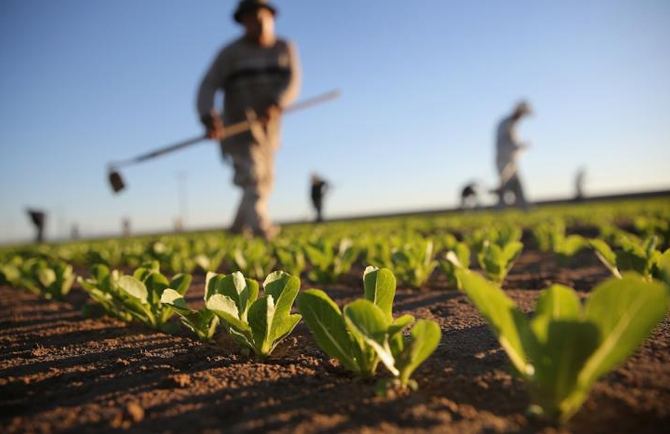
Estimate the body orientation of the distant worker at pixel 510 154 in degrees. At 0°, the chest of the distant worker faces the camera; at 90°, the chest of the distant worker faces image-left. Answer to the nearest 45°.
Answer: approximately 270°

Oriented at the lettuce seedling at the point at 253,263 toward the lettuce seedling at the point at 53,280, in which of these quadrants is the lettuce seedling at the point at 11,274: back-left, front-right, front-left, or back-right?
front-right

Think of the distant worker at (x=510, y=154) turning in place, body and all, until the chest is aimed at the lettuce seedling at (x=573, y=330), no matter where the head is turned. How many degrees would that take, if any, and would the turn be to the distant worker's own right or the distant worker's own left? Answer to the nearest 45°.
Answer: approximately 90° to the distant worker's own right

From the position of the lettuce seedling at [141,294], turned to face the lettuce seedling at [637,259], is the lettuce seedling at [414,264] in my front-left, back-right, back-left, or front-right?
front-left

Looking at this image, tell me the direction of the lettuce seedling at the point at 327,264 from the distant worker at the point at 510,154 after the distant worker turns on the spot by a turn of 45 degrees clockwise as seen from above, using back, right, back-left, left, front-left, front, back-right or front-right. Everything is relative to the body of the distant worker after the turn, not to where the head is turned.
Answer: front-right

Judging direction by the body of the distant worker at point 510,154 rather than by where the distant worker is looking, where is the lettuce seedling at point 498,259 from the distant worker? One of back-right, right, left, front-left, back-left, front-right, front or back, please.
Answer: right

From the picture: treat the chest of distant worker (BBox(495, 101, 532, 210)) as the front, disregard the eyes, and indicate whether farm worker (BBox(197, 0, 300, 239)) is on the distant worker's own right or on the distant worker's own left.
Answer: on the distant worker's own right

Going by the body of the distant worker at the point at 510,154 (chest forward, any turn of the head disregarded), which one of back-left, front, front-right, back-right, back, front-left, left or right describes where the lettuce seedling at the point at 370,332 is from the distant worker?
right

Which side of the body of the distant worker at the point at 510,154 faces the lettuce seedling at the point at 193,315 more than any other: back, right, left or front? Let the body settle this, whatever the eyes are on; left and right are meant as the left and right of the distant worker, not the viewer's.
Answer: right

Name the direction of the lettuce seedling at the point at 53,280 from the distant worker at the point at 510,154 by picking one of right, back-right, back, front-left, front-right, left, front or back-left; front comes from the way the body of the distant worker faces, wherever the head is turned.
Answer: right

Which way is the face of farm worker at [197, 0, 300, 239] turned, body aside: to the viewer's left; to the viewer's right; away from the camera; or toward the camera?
toward the camera

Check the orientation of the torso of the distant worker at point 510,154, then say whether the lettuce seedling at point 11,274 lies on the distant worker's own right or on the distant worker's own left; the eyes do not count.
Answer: on the distant worker's own right
